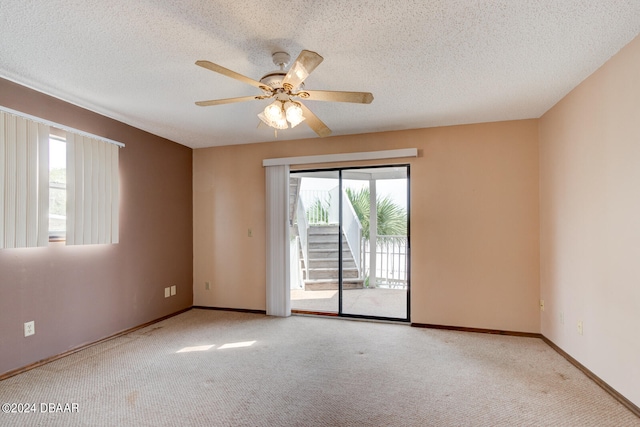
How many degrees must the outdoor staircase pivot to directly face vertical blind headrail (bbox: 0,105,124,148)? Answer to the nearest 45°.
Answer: approximately 45° to its right

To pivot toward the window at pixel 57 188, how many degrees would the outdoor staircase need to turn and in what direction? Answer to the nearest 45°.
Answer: approximately 45° to its right

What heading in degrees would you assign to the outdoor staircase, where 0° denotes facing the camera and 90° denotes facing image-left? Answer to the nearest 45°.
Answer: approximately 0°

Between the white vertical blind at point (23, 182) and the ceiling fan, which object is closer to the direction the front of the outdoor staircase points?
the ceiling fan

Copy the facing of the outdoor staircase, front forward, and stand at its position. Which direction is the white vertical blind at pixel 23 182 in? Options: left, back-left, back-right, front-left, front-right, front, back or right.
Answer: front-right

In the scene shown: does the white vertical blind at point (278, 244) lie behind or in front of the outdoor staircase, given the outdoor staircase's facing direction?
in front

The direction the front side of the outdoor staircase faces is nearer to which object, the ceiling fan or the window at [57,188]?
the ceiling fan

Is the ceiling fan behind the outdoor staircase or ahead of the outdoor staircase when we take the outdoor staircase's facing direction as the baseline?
ahead

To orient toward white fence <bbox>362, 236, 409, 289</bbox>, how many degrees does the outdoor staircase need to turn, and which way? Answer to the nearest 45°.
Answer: approximately 45° to its left

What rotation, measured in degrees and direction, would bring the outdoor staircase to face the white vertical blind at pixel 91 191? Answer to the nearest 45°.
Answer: approximately 45° to its right
